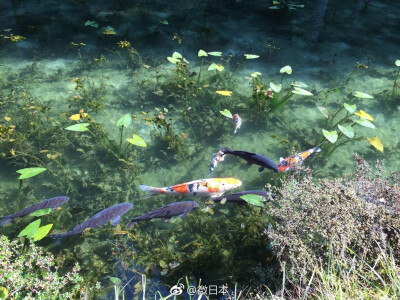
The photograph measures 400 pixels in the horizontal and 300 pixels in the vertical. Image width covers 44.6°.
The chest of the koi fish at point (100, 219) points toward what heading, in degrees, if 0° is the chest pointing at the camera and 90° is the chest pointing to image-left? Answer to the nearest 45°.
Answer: approximately 225°

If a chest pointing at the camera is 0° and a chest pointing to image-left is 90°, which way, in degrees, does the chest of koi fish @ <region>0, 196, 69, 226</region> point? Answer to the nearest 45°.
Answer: approximately 225°

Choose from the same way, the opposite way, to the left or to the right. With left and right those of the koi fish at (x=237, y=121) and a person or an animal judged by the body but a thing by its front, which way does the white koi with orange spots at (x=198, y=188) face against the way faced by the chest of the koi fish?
to the right

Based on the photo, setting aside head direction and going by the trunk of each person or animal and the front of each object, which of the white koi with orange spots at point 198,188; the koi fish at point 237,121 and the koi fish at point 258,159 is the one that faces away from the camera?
the koi fish at point 237,121

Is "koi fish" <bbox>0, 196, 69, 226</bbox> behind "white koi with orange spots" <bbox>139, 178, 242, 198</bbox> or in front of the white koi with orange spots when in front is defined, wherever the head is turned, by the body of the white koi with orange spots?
behind

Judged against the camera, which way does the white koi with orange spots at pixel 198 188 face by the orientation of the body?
to the viewer's right

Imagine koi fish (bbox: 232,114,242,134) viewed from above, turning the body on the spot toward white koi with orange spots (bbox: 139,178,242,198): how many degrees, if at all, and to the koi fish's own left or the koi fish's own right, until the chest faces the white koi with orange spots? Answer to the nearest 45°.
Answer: approximately 180°

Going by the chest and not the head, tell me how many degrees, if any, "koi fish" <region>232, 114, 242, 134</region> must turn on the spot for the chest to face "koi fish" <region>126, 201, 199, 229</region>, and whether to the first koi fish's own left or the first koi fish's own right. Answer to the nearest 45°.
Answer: approximately 180°

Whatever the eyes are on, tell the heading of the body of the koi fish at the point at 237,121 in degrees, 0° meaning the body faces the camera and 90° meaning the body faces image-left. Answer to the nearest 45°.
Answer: approximately 180°

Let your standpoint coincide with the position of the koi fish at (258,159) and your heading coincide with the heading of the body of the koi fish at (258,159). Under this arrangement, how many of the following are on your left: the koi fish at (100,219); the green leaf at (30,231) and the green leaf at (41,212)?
0

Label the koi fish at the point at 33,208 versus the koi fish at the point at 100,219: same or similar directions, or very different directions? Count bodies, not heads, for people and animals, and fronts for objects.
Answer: same or similar directions

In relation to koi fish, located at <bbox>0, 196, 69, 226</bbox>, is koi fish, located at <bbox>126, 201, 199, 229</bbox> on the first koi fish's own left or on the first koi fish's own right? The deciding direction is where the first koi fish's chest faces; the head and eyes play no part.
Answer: on the first koi fish's own right
